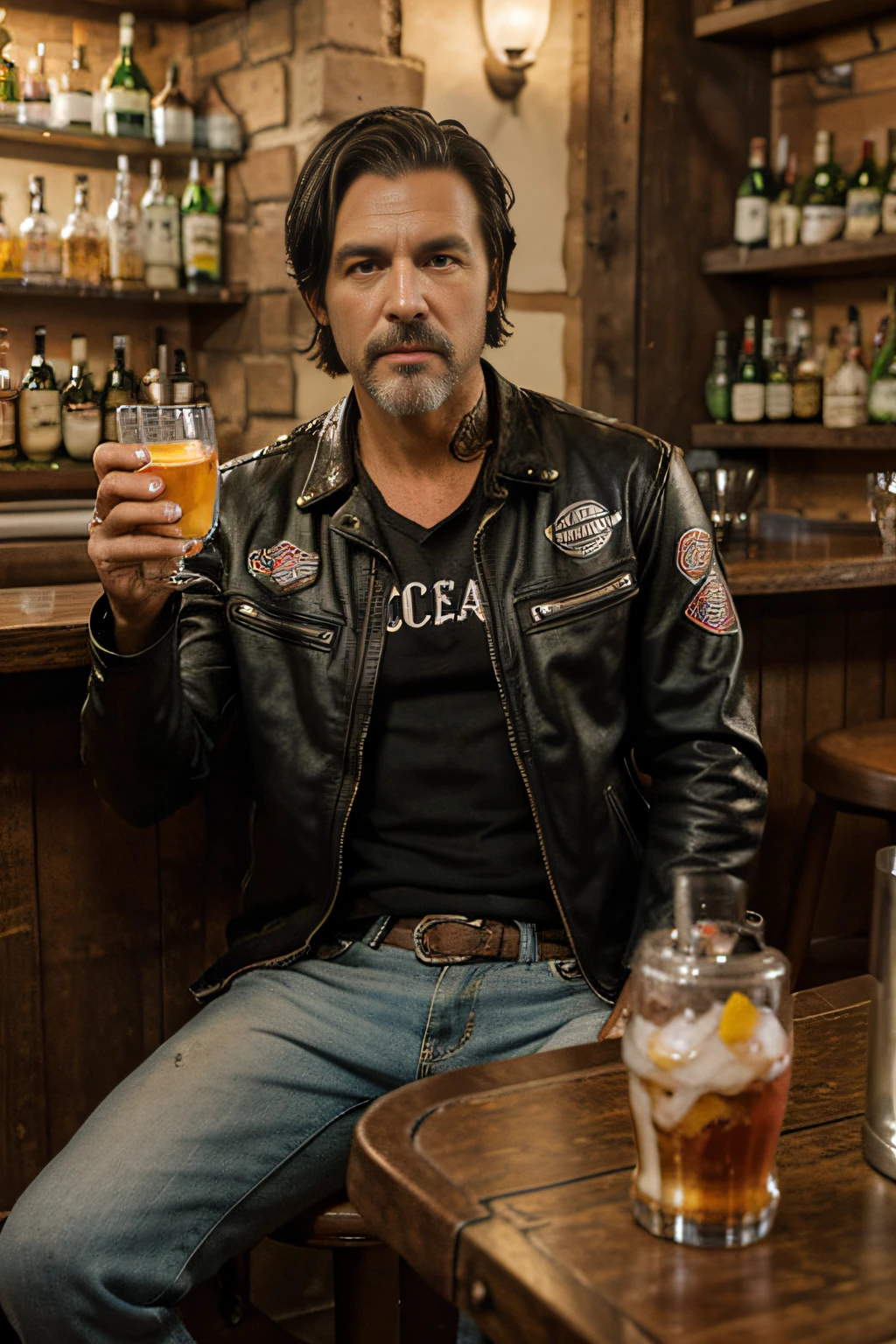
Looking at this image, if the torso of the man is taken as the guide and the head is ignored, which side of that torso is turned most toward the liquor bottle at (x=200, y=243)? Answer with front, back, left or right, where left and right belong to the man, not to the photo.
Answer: back

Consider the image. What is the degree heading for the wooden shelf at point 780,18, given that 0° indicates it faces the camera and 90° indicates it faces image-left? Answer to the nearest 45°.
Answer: approximately 45°

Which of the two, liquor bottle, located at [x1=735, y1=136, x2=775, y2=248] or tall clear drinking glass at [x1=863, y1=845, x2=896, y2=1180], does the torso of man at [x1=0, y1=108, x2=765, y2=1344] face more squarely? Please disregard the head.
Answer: the tall clear drinking glass

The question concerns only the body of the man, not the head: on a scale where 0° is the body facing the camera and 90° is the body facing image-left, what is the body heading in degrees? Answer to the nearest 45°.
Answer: approximately 0°

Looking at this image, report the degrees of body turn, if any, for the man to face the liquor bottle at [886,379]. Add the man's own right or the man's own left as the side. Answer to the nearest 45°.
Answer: approximately 135° to the man's own left

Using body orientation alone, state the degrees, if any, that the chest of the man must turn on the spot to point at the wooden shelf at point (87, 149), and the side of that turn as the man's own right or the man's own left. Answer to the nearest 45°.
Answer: approximately 180°

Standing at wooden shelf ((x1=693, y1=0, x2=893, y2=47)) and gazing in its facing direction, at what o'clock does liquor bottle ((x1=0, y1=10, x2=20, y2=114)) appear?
The liquor bottle is roughly at 1 o'clock from the wooden shelf.

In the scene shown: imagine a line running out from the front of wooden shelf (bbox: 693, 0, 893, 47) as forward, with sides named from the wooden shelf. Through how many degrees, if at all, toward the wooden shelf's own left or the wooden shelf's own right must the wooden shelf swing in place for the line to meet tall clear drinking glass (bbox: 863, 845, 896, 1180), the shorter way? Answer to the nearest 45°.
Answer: approximately 45° to the wooden shelf's own left

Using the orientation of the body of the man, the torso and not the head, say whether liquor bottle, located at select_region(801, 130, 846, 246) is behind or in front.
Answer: behind
